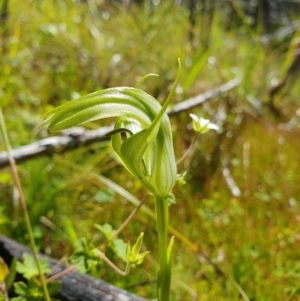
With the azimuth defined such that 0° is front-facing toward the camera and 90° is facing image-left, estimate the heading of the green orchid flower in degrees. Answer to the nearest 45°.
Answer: approximately 90°
